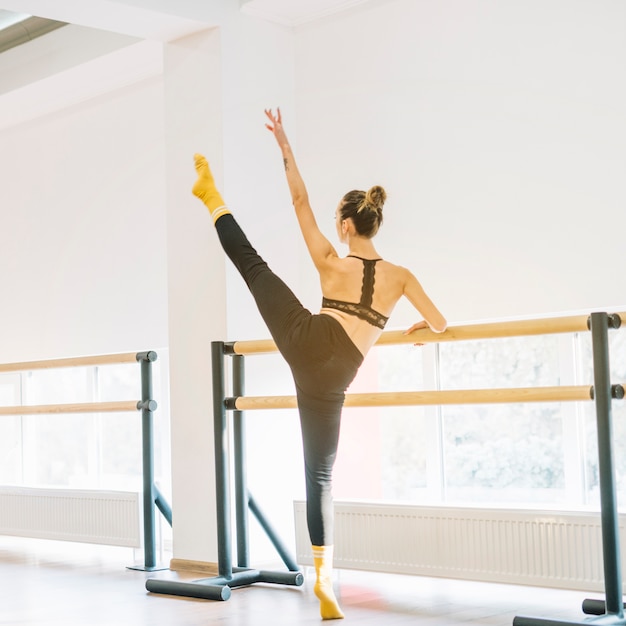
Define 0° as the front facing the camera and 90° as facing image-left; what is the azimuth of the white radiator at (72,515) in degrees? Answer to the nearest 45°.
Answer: approximately 45°

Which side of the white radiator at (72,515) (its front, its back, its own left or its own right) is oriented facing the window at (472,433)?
left

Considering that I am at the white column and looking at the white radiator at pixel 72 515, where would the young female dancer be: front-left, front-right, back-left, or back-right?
back-left

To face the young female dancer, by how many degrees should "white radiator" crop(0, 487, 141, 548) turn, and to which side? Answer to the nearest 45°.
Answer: approximately 45° to its left

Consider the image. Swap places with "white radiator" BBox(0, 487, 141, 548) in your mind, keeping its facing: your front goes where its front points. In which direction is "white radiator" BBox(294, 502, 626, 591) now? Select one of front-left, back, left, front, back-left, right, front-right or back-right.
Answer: left

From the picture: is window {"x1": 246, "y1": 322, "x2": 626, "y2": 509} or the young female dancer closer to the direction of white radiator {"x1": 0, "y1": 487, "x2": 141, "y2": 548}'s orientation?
the young female dancer

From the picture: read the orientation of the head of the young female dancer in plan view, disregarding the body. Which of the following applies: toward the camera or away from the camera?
away from the camera

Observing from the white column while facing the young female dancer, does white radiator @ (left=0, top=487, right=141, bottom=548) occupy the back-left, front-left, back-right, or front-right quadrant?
back-right
